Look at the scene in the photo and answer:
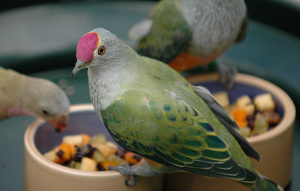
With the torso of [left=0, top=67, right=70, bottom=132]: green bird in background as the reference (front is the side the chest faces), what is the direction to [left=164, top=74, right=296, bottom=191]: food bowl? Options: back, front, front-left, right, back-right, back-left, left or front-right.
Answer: front-right

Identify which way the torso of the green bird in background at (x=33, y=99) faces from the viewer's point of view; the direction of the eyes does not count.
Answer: to the viewer's right

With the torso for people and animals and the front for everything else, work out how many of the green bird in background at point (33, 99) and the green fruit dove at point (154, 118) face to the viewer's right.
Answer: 1
